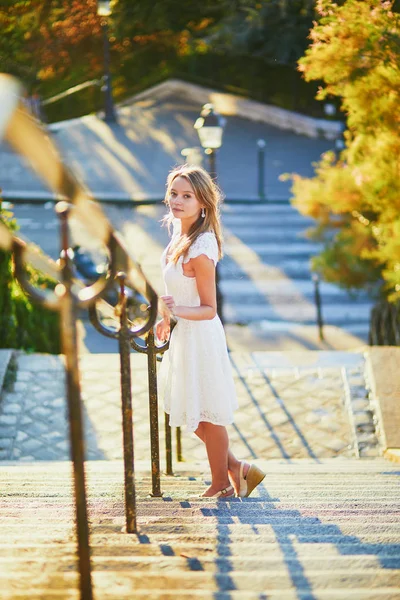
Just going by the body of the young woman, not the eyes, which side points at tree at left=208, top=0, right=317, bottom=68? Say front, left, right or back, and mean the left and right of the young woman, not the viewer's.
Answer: right

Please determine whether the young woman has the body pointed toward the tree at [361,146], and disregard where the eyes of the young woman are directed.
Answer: no

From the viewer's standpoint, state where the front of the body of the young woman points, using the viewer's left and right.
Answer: facing to the left of the viewer

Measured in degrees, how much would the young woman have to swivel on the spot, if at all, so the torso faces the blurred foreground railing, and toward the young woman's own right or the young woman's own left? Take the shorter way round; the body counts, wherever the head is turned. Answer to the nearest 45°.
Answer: approximately 90° to the young woman's own left

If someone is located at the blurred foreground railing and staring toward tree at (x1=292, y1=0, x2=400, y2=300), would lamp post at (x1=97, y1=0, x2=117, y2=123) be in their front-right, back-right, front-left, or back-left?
front-left

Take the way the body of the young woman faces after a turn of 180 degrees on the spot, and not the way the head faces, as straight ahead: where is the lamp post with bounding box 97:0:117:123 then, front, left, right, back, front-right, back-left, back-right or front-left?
left
